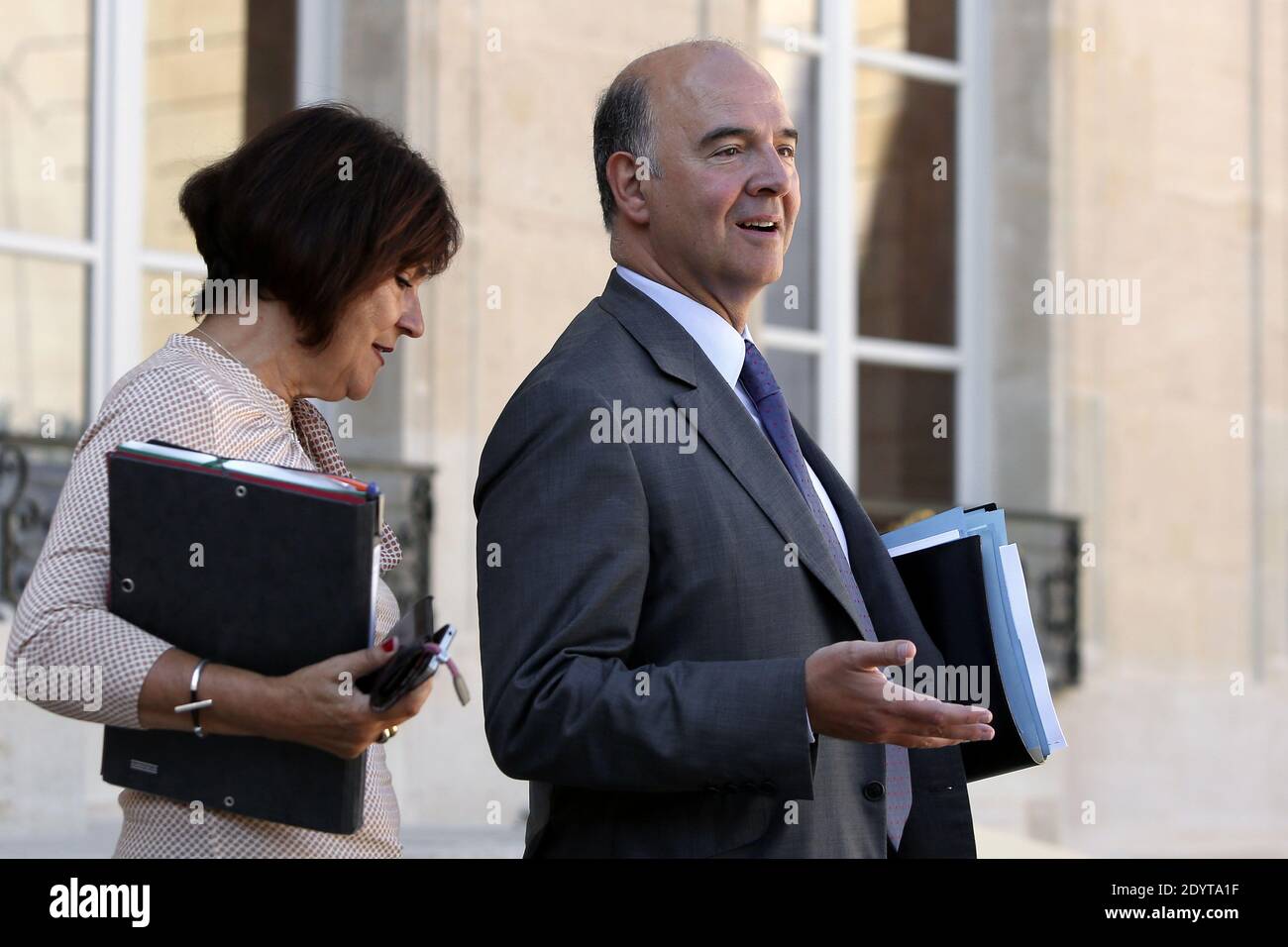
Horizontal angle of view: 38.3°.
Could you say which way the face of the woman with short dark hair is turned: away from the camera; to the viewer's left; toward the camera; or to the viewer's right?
to the viewer's right

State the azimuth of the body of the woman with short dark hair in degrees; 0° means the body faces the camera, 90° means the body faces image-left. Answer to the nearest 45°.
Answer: approximately 270°
